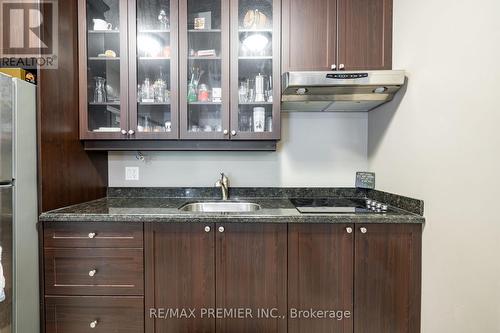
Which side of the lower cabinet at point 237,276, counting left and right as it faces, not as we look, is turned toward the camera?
front

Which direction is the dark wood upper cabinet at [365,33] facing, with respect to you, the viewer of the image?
facing the viewer

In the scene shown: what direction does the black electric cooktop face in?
toward the camera

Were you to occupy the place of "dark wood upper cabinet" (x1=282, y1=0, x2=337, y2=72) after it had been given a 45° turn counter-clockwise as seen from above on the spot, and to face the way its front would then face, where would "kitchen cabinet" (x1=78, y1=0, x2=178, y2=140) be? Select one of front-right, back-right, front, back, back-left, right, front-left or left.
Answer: back-right

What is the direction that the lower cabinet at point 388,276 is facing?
toward the camera

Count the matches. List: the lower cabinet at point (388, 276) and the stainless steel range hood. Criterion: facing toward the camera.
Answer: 2

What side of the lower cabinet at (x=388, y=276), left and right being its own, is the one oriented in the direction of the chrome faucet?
right
